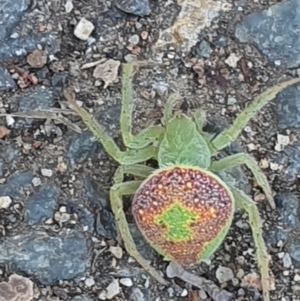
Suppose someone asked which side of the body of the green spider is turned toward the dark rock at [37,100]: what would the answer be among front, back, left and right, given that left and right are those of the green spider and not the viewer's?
left

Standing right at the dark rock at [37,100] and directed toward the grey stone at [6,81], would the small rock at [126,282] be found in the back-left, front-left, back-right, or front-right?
back-left

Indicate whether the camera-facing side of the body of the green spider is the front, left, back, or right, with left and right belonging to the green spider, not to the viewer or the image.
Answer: back

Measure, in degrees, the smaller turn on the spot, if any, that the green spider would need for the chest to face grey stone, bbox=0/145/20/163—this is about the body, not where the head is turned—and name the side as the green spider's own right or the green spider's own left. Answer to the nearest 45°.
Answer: approximately 90° to the green spider's own left

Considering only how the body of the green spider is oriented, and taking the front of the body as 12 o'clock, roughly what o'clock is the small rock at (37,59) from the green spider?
The small rock is roughly at 10 o'clock from the green spider.

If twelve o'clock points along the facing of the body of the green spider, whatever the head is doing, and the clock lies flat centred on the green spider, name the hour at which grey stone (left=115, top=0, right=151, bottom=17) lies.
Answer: The grey stone is roughly at 11 o'clock from the green spider.

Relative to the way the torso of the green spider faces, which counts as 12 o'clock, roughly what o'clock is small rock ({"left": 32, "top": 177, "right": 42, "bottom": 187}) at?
The small rock is roughly at 9 o'clock from the green spider.

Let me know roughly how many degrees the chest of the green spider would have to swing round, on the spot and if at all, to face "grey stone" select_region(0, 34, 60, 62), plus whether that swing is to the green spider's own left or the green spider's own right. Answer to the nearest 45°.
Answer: approximately 45° to the green spider's own left

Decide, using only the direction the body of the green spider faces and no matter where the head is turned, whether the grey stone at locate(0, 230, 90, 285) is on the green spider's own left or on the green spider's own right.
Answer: on the green spider's own left
